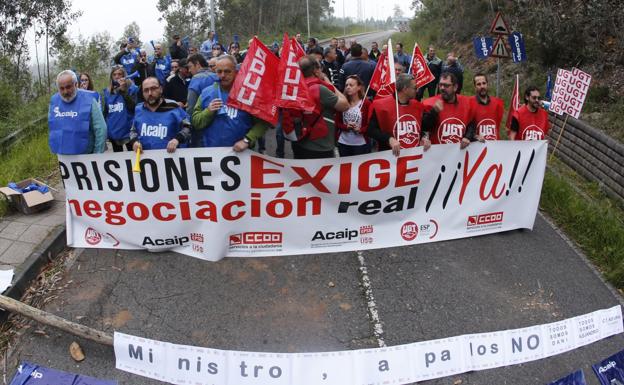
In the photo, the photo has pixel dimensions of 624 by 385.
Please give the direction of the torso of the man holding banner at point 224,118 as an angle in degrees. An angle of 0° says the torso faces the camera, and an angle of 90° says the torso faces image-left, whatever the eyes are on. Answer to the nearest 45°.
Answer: approximately 0°

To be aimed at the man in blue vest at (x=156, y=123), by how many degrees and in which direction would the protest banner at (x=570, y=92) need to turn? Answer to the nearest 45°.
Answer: approximately 45° to its right

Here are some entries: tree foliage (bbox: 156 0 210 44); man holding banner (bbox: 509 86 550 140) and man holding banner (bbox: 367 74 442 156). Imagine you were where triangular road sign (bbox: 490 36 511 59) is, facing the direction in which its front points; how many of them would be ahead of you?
2
